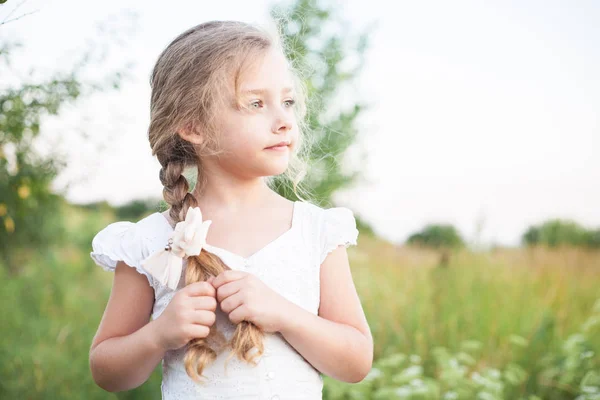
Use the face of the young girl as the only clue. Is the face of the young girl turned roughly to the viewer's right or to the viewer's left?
to the viewer's right

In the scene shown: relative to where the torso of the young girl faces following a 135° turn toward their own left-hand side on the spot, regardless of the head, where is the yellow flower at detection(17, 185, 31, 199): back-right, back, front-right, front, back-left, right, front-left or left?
left

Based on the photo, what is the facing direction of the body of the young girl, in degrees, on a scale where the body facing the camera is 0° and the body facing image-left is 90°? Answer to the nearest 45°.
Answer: approximately 0°

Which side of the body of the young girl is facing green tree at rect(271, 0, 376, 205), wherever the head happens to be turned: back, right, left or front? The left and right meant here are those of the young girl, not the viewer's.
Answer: back
